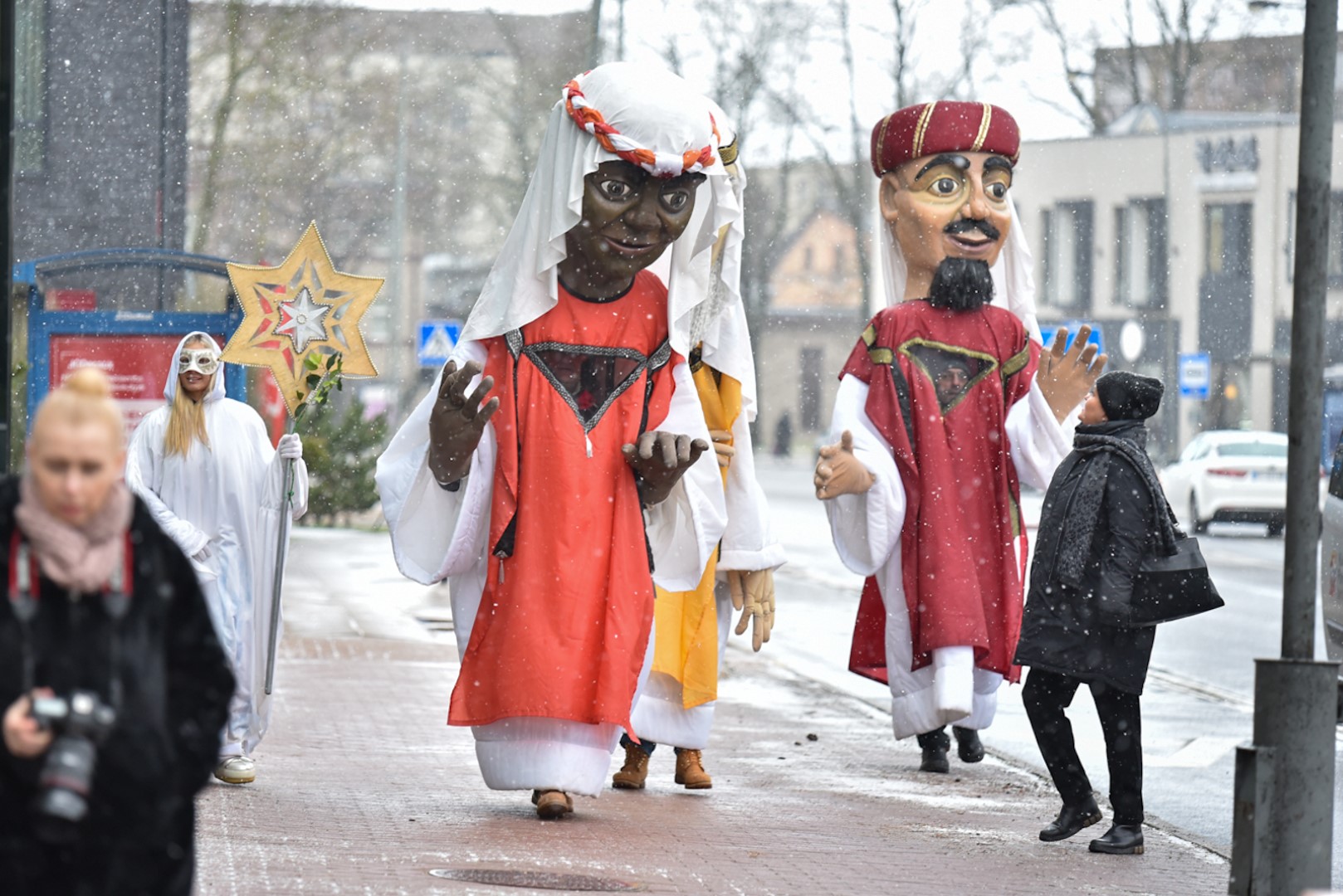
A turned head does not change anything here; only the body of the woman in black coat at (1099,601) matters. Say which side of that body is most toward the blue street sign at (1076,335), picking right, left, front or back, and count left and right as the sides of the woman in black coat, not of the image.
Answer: right

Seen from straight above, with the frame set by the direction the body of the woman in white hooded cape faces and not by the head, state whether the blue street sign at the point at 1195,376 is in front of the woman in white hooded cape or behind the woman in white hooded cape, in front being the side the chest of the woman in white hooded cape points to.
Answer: behind

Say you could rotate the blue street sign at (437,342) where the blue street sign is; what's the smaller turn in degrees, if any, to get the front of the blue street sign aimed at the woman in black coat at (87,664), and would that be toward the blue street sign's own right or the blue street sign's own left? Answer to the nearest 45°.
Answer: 0° — it already faces them

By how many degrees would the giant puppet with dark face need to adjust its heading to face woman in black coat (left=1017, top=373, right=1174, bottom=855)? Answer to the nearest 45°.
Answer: approximately 90° to its left

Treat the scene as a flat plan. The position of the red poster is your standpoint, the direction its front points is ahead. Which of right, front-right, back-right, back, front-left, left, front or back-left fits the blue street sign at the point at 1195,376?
back-left

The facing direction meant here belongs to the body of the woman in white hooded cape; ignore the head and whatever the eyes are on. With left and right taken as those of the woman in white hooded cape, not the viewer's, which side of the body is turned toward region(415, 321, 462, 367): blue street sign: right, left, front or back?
back

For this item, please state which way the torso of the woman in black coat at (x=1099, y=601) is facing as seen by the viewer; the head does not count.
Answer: to the viewer's left

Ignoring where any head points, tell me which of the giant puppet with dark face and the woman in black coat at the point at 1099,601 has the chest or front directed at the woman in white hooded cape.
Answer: the woman in black coat
